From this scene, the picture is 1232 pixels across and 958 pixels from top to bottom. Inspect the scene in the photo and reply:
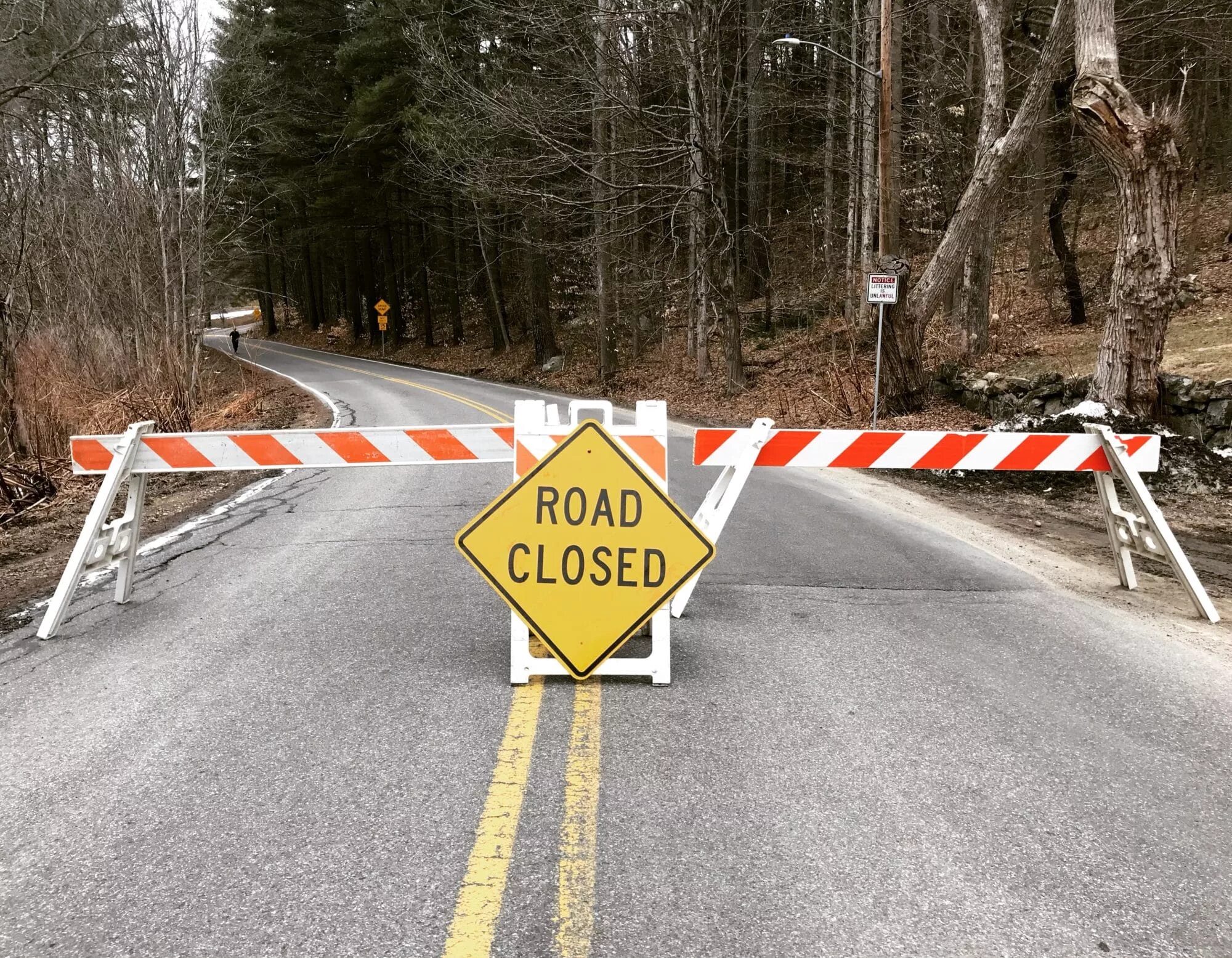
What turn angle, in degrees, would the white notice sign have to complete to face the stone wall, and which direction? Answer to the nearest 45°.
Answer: approximately 45° to its left

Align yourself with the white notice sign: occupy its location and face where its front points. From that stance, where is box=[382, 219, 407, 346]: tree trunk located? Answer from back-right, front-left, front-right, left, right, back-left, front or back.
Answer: back-right

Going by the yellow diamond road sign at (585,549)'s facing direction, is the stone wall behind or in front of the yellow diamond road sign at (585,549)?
behind

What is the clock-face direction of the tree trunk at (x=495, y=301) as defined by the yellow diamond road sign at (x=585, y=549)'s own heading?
The tree trunk is roughly at 6 o'clock from the yellow diamond road sign.

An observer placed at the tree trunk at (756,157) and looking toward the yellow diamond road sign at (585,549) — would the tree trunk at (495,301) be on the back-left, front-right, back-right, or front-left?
back-right

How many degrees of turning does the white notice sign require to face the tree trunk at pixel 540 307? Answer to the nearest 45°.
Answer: approximately 135° to its right

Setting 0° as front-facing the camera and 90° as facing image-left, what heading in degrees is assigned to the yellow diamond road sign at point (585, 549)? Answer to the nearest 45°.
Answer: approximately 0°

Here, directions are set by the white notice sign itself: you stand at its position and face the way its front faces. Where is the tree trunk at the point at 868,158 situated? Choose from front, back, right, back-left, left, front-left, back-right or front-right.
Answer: back

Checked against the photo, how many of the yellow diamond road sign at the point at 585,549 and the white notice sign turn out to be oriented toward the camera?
2

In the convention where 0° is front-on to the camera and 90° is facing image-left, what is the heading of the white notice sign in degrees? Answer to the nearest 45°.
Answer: approximately 0°
